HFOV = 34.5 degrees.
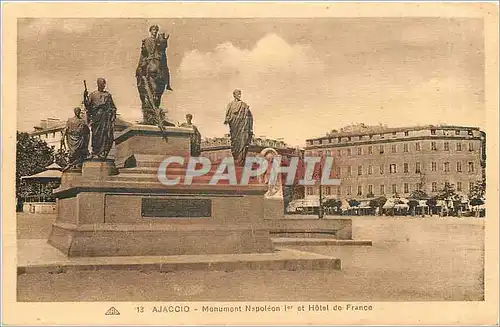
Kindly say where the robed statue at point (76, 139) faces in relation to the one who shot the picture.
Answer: facing the viewer

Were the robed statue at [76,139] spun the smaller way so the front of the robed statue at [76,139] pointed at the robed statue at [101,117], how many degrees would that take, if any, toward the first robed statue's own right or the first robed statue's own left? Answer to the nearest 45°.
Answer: approximately 45° to the first robed statue's own left

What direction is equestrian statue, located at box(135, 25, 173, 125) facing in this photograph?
toward the camera

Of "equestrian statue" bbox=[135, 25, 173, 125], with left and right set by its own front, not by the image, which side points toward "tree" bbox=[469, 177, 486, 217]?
left

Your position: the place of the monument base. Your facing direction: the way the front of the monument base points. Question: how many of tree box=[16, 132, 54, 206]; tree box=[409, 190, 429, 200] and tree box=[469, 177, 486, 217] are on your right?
1

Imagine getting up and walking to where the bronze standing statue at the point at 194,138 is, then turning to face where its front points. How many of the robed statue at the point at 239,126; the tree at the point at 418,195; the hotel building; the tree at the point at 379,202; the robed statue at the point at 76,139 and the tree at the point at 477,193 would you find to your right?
1

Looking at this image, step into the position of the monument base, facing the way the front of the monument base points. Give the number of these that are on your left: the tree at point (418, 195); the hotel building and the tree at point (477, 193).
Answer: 3

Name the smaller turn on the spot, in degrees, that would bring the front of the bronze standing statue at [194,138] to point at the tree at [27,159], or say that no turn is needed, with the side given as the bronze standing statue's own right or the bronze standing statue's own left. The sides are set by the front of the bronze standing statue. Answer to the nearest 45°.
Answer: approximately 90° to the bronze standing statue's own right

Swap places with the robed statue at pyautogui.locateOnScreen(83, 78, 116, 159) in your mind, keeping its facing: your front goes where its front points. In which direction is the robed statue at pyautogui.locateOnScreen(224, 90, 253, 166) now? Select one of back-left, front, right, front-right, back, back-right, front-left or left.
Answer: left
